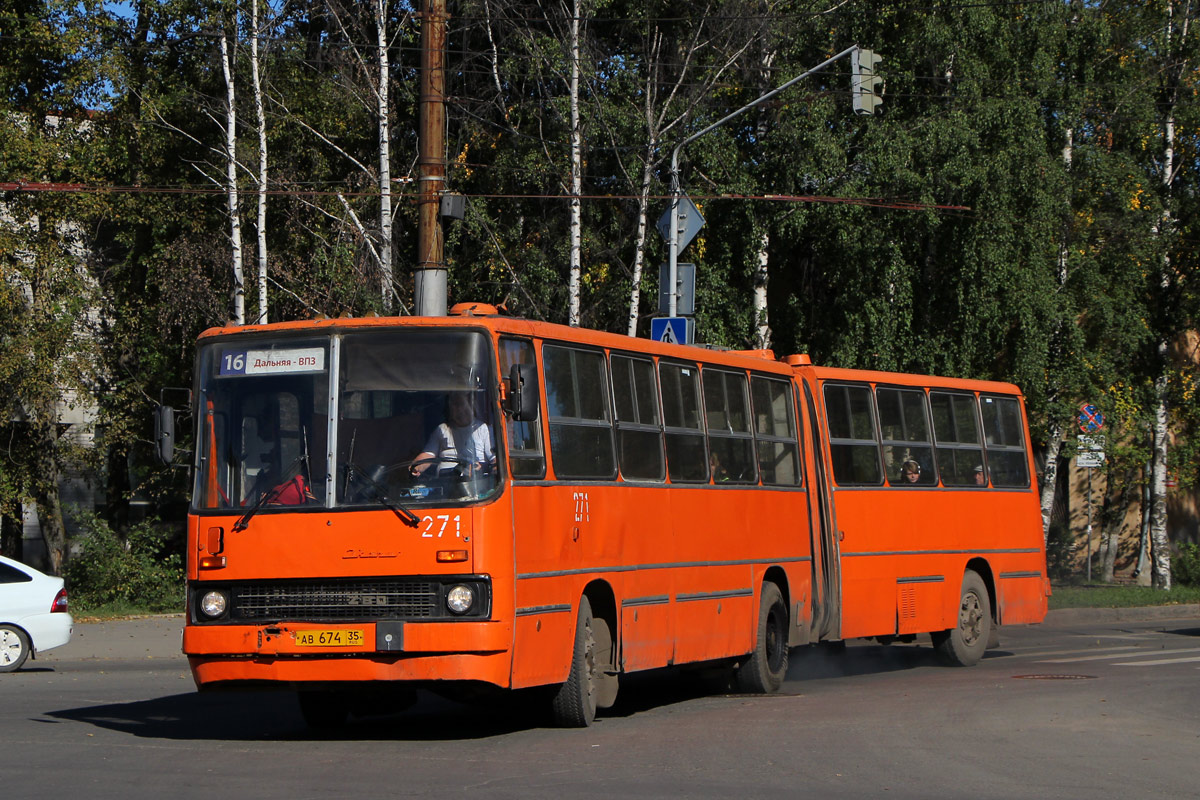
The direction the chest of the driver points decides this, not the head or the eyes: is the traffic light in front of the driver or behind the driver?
behind

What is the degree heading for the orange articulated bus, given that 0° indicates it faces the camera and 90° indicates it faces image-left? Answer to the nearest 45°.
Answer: approximately 45°

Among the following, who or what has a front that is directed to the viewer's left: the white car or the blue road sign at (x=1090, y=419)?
the white car

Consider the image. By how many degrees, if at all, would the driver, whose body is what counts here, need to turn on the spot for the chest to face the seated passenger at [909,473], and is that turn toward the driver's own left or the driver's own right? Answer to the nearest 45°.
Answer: approximately 180°

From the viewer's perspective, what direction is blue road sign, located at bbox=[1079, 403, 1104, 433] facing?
toward the camera

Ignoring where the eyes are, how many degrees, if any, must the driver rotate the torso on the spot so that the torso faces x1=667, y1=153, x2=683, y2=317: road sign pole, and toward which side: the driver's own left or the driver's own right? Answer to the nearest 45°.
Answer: approximately 135° to the driver's own right

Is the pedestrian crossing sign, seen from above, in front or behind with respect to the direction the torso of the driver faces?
behind

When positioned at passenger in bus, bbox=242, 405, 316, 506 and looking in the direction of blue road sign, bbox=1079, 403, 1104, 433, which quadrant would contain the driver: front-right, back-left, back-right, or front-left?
front-right

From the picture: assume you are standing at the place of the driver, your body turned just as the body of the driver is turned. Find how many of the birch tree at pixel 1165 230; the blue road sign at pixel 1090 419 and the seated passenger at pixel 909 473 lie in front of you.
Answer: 0

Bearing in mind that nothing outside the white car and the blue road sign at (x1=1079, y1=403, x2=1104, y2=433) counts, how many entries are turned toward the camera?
1

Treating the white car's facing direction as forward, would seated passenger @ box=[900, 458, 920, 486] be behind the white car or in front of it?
behind

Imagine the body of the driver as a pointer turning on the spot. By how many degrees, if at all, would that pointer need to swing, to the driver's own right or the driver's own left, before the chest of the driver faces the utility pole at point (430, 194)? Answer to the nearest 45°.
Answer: approximately 135° to the driver's own right

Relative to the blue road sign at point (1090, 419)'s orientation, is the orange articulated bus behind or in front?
in front

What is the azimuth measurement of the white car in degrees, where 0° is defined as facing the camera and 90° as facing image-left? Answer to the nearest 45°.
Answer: approximately 90°
